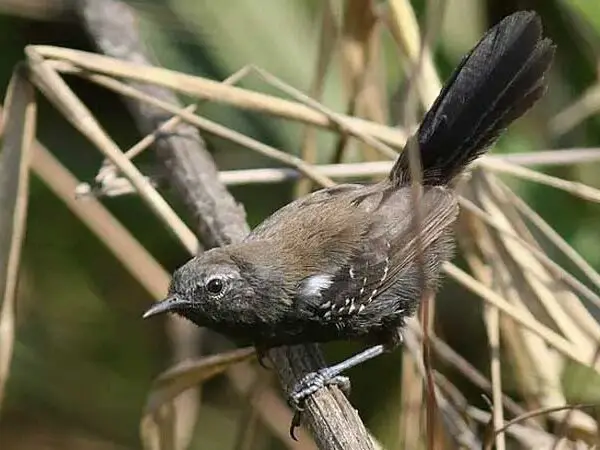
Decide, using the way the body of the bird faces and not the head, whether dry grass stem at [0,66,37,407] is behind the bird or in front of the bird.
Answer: in front

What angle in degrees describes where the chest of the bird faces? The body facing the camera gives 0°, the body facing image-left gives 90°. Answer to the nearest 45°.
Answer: approximately 90°
